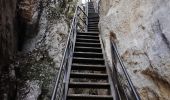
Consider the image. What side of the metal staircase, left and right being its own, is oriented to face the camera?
front
